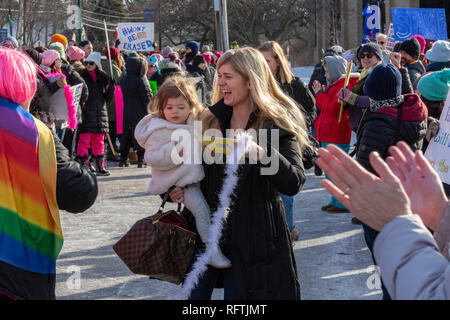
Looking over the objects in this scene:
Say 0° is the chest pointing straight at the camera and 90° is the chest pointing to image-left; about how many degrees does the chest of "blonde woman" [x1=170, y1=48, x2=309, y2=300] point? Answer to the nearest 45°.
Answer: approximately 45°

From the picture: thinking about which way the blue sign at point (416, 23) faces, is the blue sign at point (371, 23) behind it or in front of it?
behind

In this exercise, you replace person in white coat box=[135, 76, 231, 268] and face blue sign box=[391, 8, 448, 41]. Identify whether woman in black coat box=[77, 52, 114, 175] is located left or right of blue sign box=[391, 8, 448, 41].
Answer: left

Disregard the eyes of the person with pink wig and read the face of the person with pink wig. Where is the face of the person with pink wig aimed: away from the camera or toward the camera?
away from the camera

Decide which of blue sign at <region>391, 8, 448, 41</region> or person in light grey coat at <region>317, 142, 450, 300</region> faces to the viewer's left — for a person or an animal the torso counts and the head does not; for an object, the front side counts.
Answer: the person in light grey coat

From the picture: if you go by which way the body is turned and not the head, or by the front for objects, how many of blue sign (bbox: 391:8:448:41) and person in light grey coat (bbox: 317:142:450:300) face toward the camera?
1

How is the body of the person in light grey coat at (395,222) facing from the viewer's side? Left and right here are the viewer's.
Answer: facing to the left of the viewer

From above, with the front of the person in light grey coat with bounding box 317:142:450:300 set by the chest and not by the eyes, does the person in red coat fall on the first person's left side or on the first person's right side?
on the first person's right side

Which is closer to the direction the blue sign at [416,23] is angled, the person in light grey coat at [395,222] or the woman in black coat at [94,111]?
the person in light grey coat

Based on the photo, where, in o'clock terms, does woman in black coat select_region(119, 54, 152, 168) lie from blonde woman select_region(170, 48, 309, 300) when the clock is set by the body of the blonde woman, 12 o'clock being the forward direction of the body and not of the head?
The woman in black coat is roughly at 4 o'clock from the blonde woman.

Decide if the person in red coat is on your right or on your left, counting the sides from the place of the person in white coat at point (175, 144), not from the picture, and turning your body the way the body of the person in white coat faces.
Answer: on your left

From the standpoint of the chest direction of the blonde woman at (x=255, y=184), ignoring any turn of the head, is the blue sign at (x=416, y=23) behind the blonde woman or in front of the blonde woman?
behind
